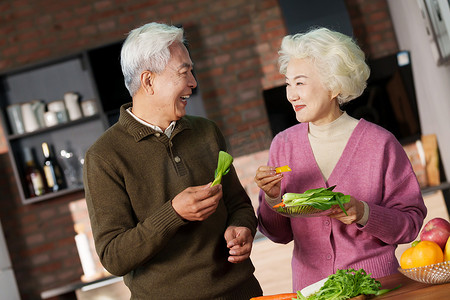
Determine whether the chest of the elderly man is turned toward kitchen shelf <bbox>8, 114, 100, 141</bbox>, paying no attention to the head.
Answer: no

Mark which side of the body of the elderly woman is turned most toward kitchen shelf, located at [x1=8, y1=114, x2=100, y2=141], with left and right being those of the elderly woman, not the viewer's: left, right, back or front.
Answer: right

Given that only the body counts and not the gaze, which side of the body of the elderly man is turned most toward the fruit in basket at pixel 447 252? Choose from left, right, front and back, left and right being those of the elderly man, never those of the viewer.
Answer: front

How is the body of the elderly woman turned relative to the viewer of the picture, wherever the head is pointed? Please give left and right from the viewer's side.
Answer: facing the viewer and to the left of the viewer

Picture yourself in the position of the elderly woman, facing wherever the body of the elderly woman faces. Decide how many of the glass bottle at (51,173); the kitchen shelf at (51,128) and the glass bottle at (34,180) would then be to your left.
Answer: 0

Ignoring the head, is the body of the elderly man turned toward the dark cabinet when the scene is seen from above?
no

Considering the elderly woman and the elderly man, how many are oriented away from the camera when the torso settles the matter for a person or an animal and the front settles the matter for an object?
0

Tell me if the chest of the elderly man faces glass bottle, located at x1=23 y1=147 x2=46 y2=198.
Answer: no

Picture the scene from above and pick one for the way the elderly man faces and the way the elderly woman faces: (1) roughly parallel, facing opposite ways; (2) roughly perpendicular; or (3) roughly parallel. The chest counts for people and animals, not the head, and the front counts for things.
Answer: roughly perpendicular

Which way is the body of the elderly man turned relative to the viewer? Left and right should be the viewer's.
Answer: facing the viewer and to the right of the viewer

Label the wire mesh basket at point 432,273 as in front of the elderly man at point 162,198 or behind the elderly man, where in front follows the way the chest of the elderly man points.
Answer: in front

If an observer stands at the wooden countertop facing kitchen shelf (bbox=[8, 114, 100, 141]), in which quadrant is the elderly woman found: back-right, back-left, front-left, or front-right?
front-right

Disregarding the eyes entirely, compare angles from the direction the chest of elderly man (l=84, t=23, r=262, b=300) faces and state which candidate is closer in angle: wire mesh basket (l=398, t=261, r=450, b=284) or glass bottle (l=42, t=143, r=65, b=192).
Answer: the wire mesh basket

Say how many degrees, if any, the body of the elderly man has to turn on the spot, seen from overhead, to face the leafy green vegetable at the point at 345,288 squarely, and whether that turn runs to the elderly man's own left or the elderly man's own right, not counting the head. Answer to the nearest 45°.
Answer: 0° — they already face it
